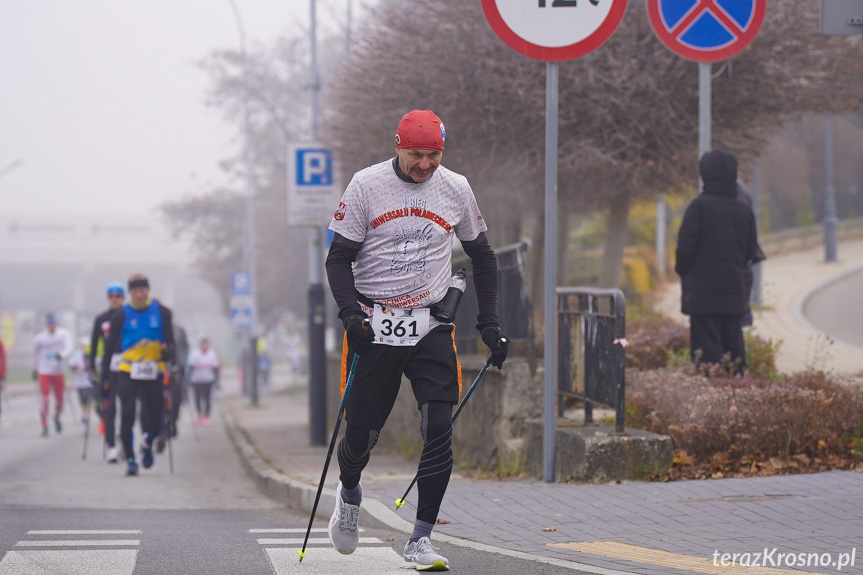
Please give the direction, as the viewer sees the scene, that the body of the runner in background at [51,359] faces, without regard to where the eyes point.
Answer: toward the camera

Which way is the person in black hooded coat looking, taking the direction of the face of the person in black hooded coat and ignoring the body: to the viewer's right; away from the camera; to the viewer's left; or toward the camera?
away from the camera

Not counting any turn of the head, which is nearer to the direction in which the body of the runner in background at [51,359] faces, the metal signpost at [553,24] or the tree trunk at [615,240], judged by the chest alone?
the metal signpost

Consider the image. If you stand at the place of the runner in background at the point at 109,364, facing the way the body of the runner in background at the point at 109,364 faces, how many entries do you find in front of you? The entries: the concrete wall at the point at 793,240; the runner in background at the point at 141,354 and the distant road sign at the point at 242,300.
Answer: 1

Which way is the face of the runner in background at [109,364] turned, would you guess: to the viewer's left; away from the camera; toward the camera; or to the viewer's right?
toward the camera

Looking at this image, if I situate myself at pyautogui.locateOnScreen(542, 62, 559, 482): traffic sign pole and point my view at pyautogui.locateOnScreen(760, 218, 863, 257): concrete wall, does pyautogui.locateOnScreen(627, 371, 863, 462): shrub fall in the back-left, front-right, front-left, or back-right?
front-right

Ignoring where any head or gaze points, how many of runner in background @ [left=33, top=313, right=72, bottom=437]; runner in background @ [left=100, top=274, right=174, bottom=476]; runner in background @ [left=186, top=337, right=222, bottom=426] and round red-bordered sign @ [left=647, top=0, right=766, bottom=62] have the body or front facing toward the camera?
4

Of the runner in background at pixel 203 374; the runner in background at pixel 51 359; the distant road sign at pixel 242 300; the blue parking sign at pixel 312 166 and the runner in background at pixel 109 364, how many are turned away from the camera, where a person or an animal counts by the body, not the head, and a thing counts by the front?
0

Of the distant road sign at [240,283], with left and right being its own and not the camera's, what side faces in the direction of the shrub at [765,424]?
front

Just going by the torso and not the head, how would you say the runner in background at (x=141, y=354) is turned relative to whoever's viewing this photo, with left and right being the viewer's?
facing the viewer

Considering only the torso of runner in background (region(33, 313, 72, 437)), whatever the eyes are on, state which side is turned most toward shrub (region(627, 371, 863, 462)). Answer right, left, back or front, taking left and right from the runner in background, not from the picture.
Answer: front

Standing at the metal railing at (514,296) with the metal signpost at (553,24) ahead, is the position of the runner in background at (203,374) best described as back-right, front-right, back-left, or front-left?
back-right

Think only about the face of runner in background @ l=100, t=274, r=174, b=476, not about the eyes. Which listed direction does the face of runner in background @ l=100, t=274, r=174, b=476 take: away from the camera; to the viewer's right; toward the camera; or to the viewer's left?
toward the camera

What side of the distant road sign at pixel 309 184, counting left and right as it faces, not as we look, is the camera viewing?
front

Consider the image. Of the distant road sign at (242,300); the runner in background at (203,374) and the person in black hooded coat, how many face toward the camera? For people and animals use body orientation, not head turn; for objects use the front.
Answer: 2

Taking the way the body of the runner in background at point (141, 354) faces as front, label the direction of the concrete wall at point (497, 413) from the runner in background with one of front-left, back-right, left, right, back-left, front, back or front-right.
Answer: front-left

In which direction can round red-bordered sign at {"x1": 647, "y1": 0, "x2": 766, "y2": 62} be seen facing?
toward the camera

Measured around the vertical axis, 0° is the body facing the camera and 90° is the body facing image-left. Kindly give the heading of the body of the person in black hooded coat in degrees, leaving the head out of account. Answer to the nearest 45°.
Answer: approximately 180°

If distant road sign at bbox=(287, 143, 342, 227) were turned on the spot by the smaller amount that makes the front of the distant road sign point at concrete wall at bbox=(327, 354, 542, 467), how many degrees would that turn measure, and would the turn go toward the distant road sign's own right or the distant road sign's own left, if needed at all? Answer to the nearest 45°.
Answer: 0° — it already faces it
